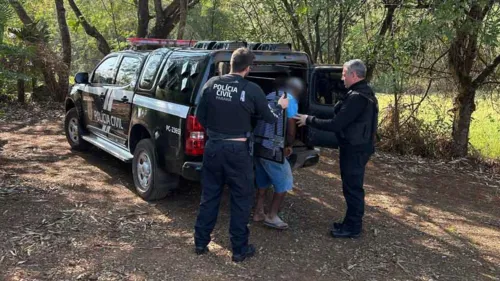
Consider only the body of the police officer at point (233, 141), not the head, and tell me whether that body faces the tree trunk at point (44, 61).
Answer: no

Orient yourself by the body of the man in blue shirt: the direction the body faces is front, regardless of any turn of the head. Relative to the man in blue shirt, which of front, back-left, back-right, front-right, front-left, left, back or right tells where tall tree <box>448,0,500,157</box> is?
left

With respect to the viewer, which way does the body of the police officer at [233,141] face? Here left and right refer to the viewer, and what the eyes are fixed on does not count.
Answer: facing away from the viewer and to the right of the viewer

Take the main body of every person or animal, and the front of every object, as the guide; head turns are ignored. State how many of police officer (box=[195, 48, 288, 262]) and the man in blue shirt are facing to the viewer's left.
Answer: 0

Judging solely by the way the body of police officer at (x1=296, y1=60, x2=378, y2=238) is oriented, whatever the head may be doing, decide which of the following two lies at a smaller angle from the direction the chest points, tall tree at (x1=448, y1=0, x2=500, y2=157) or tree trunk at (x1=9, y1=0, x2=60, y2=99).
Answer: the tree trunk

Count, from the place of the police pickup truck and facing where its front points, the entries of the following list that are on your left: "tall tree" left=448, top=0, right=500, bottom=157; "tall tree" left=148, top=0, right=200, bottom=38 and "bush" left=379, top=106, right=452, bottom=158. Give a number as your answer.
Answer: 0

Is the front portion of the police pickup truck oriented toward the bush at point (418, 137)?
no

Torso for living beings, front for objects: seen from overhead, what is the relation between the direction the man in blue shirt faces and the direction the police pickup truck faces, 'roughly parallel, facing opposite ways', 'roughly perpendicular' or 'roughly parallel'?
roughly parallel, facing opposite ways

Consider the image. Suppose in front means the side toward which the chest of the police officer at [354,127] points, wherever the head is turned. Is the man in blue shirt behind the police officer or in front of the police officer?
in front

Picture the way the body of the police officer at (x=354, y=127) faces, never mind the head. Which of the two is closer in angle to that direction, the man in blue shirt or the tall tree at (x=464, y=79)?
the man in blue shirt

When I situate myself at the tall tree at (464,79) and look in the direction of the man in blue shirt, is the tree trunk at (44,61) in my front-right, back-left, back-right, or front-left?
front-right

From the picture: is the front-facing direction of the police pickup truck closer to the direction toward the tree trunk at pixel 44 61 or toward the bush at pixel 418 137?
the tree trunk

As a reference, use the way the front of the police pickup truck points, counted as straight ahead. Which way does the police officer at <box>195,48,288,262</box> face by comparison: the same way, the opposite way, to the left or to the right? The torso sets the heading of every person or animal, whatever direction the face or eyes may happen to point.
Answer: to the right

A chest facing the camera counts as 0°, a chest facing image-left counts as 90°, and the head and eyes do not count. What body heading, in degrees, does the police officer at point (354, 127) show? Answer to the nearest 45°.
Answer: approximately 90°

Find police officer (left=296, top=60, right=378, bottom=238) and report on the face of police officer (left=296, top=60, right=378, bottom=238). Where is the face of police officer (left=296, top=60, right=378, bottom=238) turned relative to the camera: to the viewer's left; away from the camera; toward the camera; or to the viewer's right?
to the viewer's left
